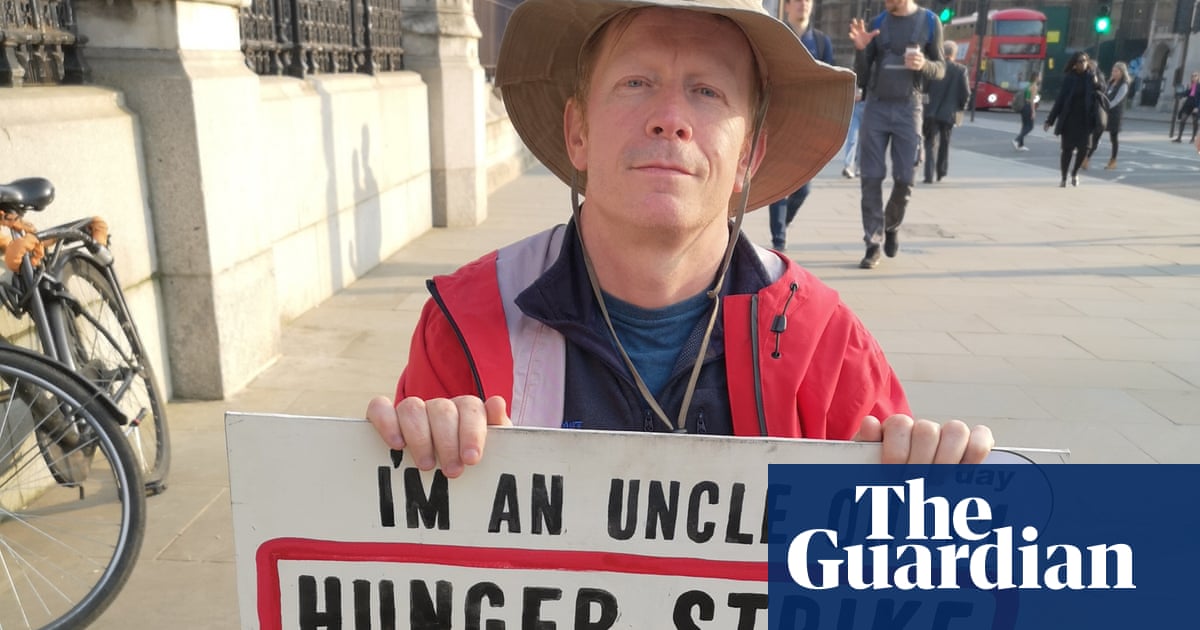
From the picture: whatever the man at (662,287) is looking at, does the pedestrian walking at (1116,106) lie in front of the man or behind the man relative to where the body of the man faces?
behind

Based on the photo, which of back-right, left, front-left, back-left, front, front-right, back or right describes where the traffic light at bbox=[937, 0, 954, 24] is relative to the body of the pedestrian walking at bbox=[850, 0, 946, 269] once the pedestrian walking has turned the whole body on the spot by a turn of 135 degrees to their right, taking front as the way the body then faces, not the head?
front-right

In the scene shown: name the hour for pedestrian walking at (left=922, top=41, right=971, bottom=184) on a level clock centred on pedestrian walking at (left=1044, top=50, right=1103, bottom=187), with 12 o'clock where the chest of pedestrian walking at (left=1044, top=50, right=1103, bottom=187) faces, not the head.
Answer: pedestrian walking at (left=922, top=41, right=971, bottom=184) is roughly at 2 o'clock from pedestrian walking at (left=1044, top=50, right=1103, bottom=187).

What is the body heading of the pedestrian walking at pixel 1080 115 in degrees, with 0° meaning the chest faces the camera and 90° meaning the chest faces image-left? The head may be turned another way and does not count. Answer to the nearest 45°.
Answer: approximately 0°

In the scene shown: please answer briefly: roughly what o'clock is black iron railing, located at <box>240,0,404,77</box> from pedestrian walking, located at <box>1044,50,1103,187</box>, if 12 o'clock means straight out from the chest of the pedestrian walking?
The black iron railing is roughly at 1 o'clock from the pedestrian walking.

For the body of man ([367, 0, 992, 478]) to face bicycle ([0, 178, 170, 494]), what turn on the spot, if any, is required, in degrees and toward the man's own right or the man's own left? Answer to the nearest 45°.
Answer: approximately 135° to the man's own right

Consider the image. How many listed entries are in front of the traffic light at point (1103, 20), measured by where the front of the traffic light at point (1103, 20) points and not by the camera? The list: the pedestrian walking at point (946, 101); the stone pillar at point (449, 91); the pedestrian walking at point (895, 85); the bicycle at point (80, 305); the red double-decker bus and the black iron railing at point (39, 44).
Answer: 5

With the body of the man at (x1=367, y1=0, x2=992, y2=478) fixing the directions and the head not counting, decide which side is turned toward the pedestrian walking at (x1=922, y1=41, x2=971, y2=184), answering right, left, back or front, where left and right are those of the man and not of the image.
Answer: back

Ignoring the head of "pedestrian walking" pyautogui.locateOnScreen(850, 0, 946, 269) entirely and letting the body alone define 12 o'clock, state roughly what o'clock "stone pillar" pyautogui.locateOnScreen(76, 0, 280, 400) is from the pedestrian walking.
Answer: The stone pillar is roughly at 1 o'clock from the pedestrian walking.

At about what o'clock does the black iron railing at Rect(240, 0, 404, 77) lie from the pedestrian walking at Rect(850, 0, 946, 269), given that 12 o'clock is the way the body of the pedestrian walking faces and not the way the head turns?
The black iron railing is roughly at 2 o'clock from the pedestrian walking.
